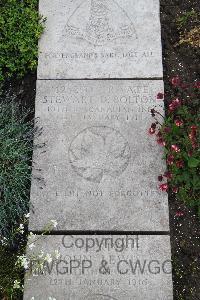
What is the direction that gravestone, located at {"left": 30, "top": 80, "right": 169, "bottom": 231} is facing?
toward the camera

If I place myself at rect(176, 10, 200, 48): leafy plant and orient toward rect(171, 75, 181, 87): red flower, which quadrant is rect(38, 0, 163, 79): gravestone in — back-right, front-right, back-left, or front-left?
front-right

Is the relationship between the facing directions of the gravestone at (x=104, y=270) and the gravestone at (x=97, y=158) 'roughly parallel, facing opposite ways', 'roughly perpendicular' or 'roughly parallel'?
roughly parallel

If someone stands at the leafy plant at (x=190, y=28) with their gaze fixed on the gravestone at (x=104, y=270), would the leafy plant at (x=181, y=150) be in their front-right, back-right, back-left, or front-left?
front-left

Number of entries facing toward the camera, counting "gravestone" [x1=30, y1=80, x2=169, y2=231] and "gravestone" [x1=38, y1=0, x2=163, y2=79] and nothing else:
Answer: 2

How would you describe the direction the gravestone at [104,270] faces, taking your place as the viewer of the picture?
facing the viewer

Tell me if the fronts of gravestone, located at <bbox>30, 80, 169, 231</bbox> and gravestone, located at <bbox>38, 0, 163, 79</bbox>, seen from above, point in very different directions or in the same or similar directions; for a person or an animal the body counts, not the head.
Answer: same or similar directions
